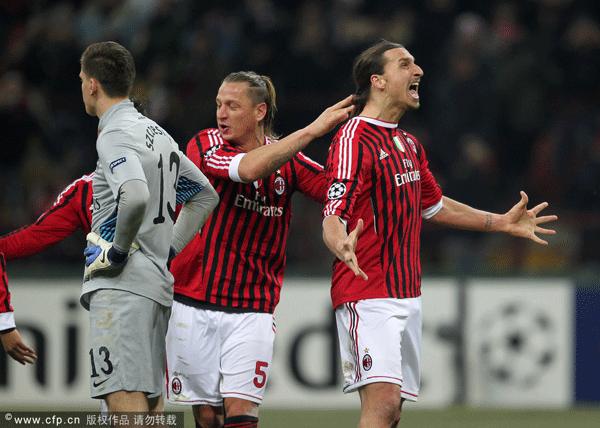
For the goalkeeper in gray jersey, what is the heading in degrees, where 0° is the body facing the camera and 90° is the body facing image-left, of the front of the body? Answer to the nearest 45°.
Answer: approximately 135°
